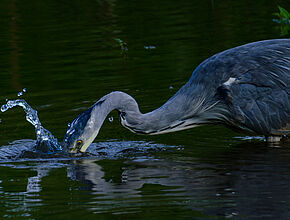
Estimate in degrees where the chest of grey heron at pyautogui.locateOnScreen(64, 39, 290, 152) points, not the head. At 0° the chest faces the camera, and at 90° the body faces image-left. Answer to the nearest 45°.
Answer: approximately 90°
